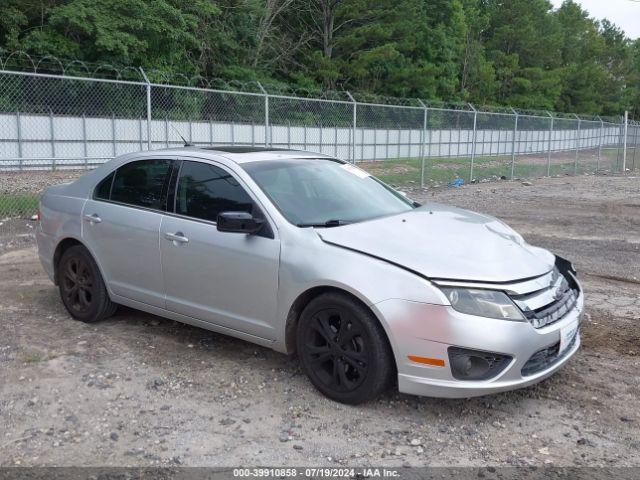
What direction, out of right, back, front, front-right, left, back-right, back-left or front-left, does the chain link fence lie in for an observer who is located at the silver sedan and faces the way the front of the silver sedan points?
back-left

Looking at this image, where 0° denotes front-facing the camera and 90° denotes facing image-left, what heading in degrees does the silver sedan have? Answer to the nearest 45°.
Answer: approximately 315°
